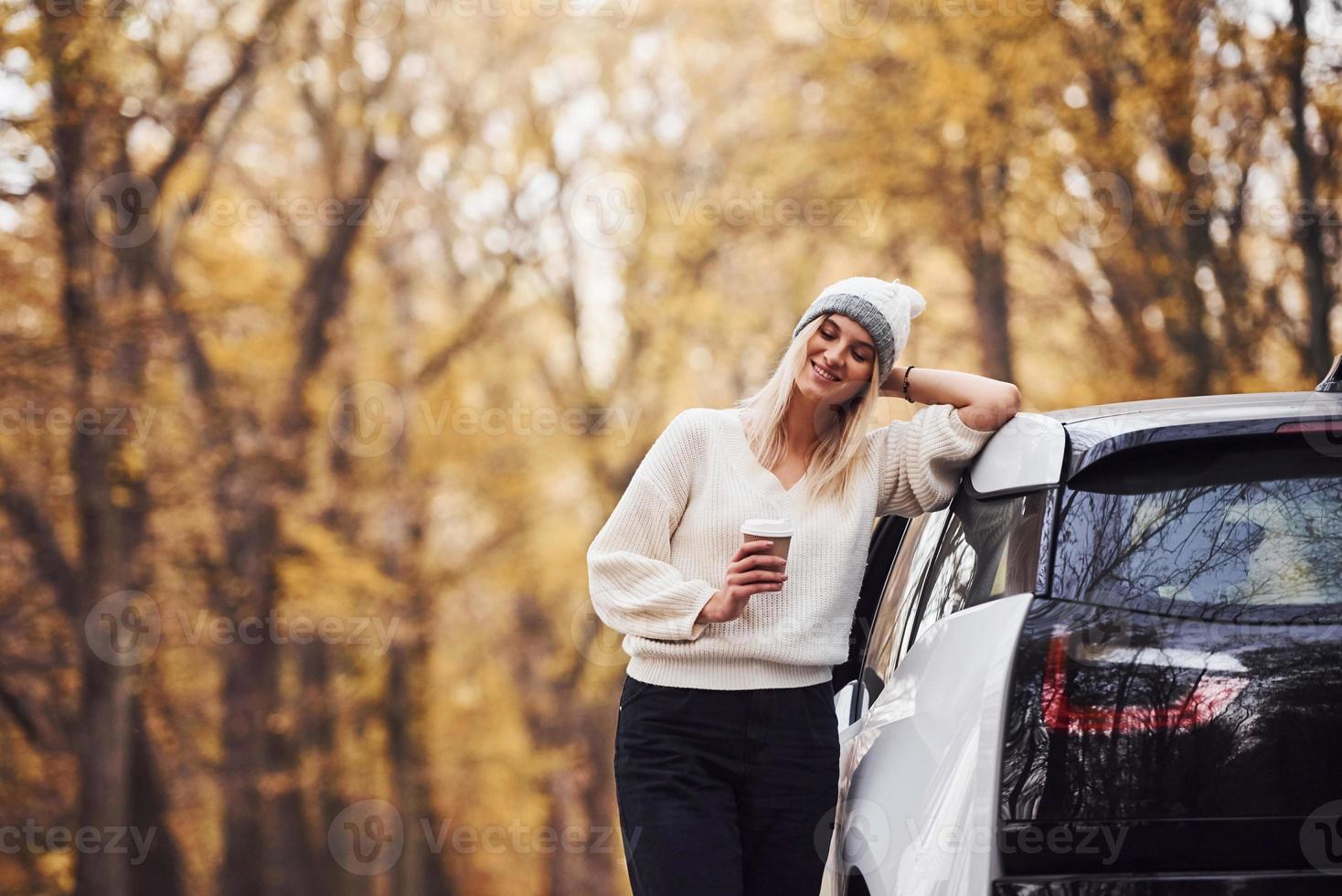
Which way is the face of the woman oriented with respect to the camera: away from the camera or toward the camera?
toward the camera

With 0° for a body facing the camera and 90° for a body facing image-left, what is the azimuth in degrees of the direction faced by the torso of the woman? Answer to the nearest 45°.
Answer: approximately 0°
